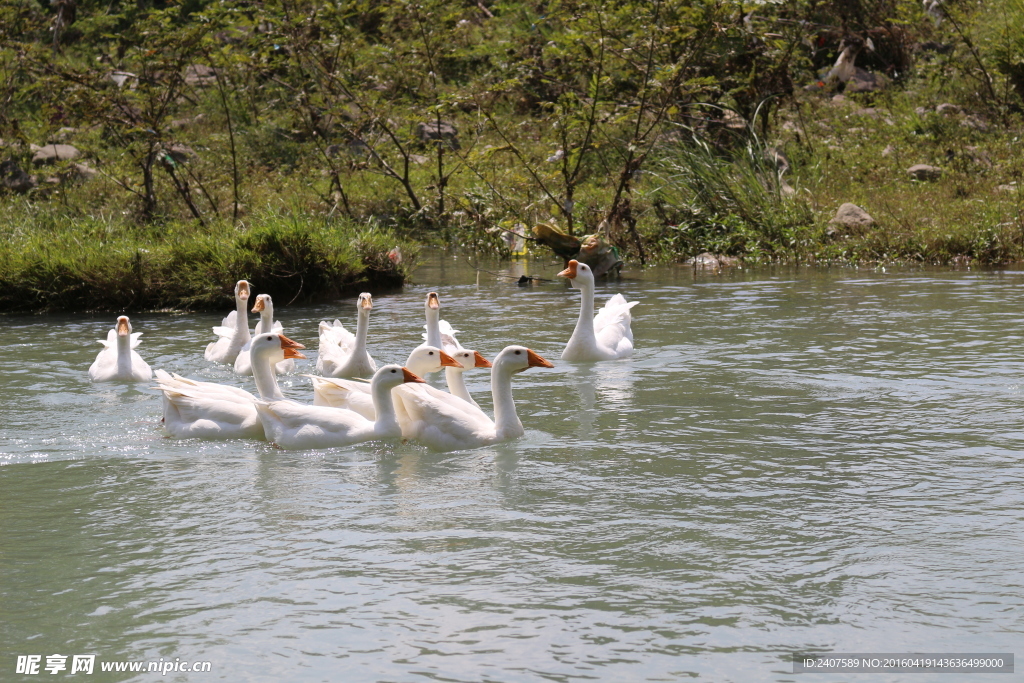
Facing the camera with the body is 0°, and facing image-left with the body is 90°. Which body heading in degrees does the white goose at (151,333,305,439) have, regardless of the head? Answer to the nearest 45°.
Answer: approximately 270°

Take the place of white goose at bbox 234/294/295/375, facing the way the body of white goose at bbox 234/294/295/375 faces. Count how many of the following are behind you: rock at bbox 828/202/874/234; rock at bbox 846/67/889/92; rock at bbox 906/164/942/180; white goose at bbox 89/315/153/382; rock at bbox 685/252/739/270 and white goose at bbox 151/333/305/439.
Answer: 4

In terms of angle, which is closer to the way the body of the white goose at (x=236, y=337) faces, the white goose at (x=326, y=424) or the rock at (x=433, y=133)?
the white goose

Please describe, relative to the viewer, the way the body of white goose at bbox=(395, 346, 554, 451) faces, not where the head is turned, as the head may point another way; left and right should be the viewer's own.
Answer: facing to the right of the viewer

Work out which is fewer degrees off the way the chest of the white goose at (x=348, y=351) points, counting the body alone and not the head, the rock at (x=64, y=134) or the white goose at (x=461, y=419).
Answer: the white goose

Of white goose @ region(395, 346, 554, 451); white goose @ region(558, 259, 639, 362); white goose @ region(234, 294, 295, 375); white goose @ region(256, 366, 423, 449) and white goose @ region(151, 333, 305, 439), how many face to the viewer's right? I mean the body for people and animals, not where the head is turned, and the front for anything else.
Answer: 3

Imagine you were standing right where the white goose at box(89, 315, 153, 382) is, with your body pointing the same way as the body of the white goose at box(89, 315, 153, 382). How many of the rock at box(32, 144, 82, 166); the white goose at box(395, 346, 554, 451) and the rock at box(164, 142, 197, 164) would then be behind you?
2

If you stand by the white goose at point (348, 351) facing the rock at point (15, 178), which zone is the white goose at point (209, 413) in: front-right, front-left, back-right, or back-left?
back-left

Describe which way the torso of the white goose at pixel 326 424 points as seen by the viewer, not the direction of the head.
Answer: to the viewer's right
